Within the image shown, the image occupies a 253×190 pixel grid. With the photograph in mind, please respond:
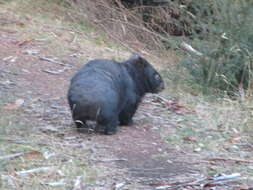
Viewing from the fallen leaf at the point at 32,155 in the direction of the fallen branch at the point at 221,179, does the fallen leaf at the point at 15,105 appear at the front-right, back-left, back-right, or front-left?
back-left

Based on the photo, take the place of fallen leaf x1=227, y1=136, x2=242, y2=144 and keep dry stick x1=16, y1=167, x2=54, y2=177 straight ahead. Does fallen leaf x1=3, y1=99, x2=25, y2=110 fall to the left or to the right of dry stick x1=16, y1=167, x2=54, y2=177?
right

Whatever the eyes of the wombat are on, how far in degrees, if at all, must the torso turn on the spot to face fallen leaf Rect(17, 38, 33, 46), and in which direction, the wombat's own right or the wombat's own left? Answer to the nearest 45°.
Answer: approximately 90° to the wombat's own left

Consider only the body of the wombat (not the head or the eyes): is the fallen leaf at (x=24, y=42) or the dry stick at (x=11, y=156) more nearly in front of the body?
the fallen leaf

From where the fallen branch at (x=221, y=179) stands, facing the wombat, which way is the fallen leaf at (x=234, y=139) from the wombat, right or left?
right

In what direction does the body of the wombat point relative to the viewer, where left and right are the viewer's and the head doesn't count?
facing away from the viewer and to the right of the viewer

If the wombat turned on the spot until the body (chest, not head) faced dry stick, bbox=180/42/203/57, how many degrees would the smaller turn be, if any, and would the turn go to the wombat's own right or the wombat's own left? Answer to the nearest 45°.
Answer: approximately 45° to the wombat's own left

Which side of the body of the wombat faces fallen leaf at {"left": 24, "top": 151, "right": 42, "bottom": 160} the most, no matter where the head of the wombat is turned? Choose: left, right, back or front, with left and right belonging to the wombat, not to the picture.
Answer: back

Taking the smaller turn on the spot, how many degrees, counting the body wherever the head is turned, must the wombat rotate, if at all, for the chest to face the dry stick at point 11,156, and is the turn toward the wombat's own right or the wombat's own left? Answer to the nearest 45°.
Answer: approximately 180°

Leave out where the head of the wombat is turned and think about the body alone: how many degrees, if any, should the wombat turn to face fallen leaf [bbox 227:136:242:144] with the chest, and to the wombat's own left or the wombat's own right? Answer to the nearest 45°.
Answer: approximately 45° to the wombat's own right

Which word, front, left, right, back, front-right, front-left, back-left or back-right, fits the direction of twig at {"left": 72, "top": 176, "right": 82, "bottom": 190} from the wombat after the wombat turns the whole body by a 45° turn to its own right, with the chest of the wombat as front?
right

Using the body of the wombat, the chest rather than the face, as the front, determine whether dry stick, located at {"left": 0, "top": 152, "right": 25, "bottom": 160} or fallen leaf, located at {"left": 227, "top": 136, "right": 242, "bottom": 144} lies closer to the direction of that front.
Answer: the fallen leaf

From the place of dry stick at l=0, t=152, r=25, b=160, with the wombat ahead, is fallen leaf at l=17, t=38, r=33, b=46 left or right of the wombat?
left
